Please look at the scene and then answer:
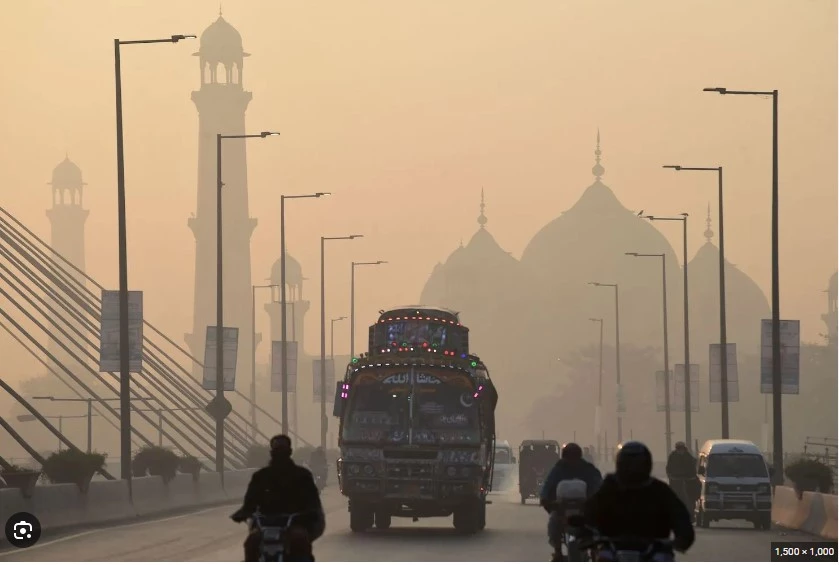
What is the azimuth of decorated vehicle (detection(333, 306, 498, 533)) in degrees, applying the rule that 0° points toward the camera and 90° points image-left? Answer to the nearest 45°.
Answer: approximately 0°

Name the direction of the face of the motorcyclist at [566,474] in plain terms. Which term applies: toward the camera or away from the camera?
away from the camera

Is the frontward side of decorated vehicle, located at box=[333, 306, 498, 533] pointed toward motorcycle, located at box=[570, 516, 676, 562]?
yes

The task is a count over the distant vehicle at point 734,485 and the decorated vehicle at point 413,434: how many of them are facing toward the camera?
2

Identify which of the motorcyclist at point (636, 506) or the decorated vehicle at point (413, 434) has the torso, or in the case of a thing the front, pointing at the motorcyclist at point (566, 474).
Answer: the decorated vehicle
